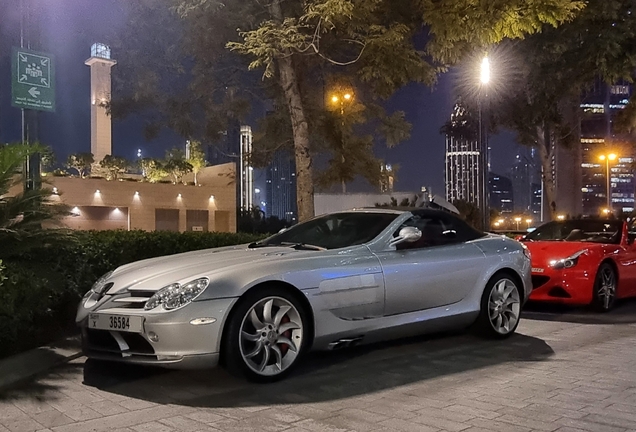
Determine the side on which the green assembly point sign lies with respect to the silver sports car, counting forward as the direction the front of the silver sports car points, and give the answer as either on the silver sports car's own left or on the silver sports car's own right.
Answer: on the silver sports car's own right

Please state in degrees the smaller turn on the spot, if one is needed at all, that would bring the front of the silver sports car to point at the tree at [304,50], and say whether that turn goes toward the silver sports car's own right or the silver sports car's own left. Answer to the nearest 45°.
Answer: approximately 135° to the silver sports car's own right

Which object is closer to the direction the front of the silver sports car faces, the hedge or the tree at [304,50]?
the hedge

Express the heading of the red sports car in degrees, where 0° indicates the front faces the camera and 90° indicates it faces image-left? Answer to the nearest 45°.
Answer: approximately 45°

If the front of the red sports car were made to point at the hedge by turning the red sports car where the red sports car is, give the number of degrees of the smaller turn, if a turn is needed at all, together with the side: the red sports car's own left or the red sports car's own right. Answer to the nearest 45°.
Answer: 0° — it already faces it

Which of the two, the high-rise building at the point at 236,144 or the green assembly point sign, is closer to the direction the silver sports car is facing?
the green assembly point sign

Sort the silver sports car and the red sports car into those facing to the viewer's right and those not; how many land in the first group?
0

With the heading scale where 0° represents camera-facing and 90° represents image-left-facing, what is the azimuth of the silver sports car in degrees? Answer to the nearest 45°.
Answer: approximately 45°

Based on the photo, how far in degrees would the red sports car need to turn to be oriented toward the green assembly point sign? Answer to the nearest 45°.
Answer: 0° — it already faces it

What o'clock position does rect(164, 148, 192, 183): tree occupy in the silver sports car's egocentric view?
The tree is roughly at 4 o'clock from the silver sports car.

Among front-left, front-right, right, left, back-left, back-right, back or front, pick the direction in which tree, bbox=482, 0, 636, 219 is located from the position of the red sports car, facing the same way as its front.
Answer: back-right

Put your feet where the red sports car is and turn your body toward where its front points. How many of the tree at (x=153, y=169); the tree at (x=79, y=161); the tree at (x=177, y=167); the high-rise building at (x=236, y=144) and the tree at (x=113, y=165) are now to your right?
5

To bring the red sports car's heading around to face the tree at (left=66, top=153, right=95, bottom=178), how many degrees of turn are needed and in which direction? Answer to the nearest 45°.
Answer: approximately 90° to its right
